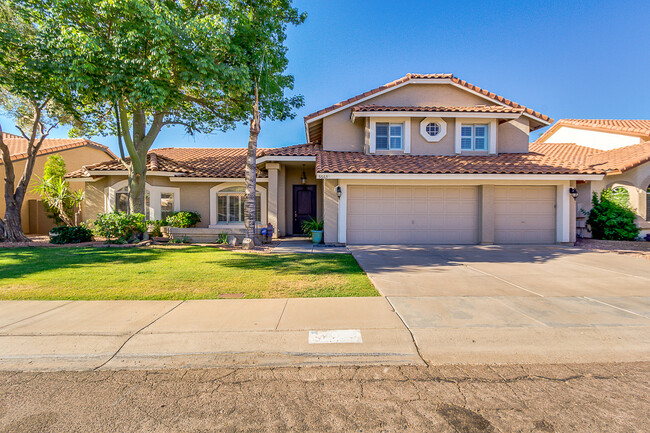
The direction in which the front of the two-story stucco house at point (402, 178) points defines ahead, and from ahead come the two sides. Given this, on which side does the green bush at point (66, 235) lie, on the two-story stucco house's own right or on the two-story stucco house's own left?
on the two-story stucco house's own right

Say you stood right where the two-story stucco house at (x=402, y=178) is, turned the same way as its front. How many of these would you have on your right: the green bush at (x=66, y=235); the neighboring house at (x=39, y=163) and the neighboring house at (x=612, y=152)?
2

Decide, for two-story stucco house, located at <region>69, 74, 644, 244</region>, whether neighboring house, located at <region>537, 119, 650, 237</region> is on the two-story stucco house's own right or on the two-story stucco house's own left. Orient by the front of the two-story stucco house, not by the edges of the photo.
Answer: on the two-story stucco house's own left

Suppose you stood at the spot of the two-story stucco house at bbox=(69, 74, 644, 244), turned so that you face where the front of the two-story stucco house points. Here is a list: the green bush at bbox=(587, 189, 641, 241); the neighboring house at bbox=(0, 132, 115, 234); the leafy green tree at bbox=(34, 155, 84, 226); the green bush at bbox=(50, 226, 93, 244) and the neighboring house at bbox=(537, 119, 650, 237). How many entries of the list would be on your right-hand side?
3

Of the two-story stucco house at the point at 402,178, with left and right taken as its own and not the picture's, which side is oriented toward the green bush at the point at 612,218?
left

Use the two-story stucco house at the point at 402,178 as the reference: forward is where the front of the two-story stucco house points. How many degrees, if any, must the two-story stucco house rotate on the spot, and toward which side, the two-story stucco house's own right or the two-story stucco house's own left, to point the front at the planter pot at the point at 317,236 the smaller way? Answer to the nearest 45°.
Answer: approximately 90° to the two-story stucco house's own right

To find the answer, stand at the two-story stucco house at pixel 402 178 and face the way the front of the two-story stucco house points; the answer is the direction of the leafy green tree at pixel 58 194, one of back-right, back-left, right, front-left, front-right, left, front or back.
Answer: right

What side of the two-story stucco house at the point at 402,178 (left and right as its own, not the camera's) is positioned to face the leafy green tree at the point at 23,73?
right

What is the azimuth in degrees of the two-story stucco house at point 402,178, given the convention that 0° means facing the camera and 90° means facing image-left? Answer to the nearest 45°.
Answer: approximately 0°

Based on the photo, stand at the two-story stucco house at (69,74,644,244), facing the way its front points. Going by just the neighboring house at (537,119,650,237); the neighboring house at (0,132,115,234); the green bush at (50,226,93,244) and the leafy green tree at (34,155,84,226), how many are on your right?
3
